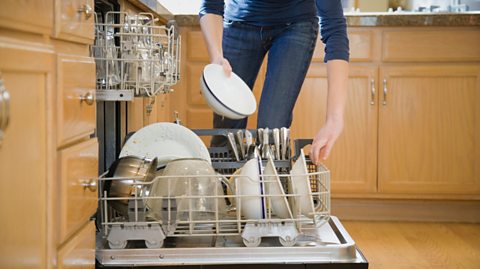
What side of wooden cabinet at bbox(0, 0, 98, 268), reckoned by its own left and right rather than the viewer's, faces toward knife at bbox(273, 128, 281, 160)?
left

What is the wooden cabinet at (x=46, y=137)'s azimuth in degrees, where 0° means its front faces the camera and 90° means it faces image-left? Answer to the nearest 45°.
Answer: approximately 315°

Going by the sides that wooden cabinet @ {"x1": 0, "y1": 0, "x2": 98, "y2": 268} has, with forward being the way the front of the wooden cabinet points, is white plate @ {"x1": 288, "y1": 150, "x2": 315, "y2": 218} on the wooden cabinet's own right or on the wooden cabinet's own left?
on the wooden cabinet's own left

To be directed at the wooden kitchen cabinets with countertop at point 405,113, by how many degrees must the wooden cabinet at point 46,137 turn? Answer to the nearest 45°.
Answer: approximately 90° to its left
